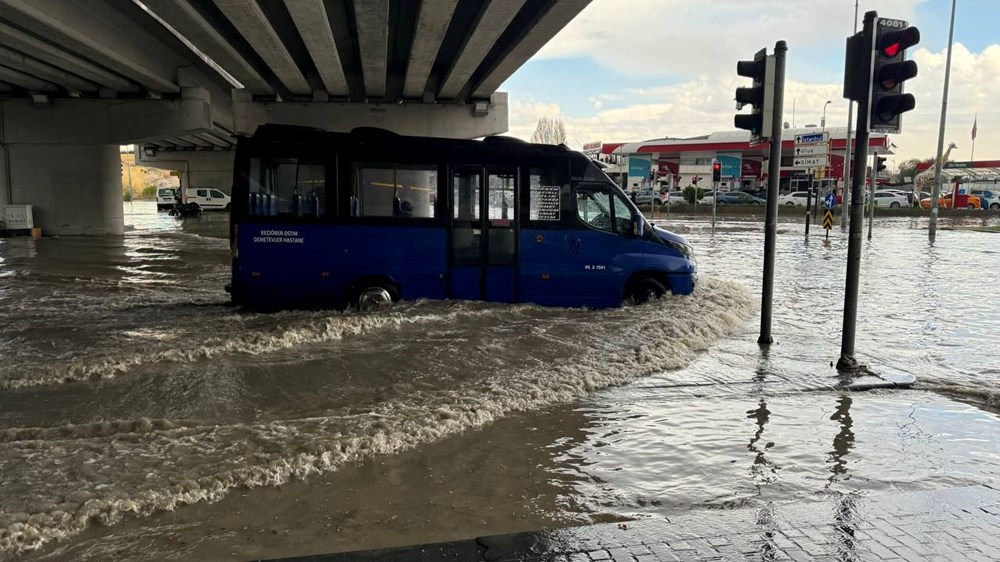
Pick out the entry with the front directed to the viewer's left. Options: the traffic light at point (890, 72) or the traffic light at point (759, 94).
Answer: the traffic light at point (759, 94)

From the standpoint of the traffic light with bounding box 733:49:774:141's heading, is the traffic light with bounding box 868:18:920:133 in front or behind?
behind

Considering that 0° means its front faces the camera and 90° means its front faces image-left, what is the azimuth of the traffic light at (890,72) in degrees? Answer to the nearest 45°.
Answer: approximately 315°

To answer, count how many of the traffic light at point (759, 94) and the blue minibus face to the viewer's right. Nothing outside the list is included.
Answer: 1

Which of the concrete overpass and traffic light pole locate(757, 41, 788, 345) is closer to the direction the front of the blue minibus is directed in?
the traffic light pole

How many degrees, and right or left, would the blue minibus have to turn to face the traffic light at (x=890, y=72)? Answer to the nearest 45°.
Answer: approximately 45° to its right

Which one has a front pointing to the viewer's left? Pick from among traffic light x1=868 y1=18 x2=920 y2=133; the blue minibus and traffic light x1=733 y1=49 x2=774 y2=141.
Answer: traffic light x1=733 y1=49 x2=774 y2=141

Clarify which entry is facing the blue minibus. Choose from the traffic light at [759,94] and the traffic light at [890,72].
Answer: the traffic light at [759,94]

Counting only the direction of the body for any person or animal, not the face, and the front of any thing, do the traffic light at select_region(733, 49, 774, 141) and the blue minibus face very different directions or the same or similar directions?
very different directions

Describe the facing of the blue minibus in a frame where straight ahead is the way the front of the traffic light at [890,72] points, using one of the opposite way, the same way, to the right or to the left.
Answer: to the left

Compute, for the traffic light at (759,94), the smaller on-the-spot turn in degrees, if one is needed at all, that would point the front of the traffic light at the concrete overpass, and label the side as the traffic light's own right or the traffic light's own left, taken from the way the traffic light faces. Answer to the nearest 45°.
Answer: approximately 45° to the traffic light's own right

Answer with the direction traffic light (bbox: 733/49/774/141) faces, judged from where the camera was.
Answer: facing to the left of the viewer

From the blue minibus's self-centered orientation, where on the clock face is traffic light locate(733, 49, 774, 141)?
The traffic light is roughly at 1 o'clock from the blue minibus.

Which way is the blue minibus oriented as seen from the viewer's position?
to the viewer's right

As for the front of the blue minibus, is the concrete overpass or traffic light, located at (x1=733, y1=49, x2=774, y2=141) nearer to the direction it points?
the traffic light
